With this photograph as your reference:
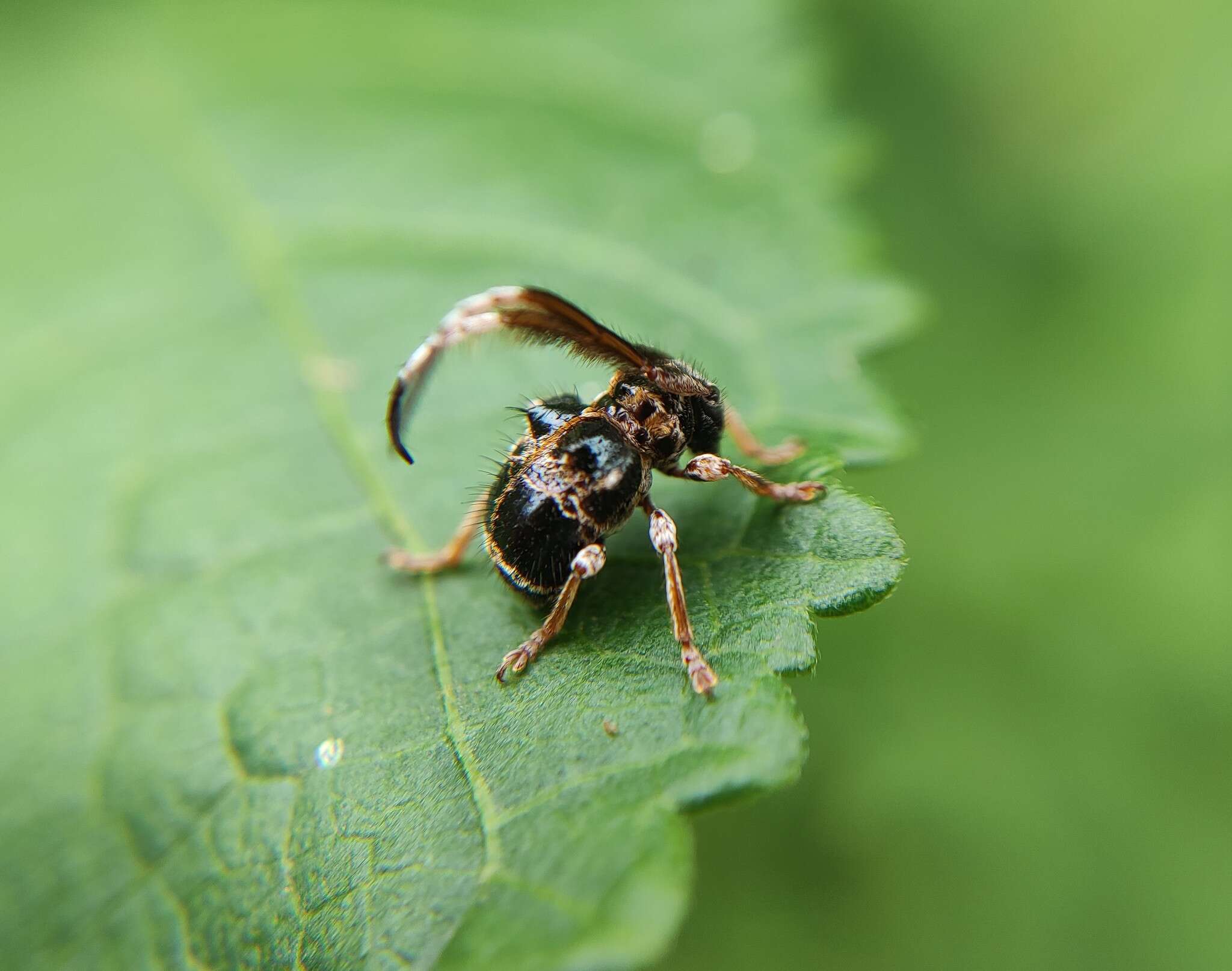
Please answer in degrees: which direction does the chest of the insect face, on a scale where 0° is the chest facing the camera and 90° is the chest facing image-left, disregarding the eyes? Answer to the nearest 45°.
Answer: approximately 225°
